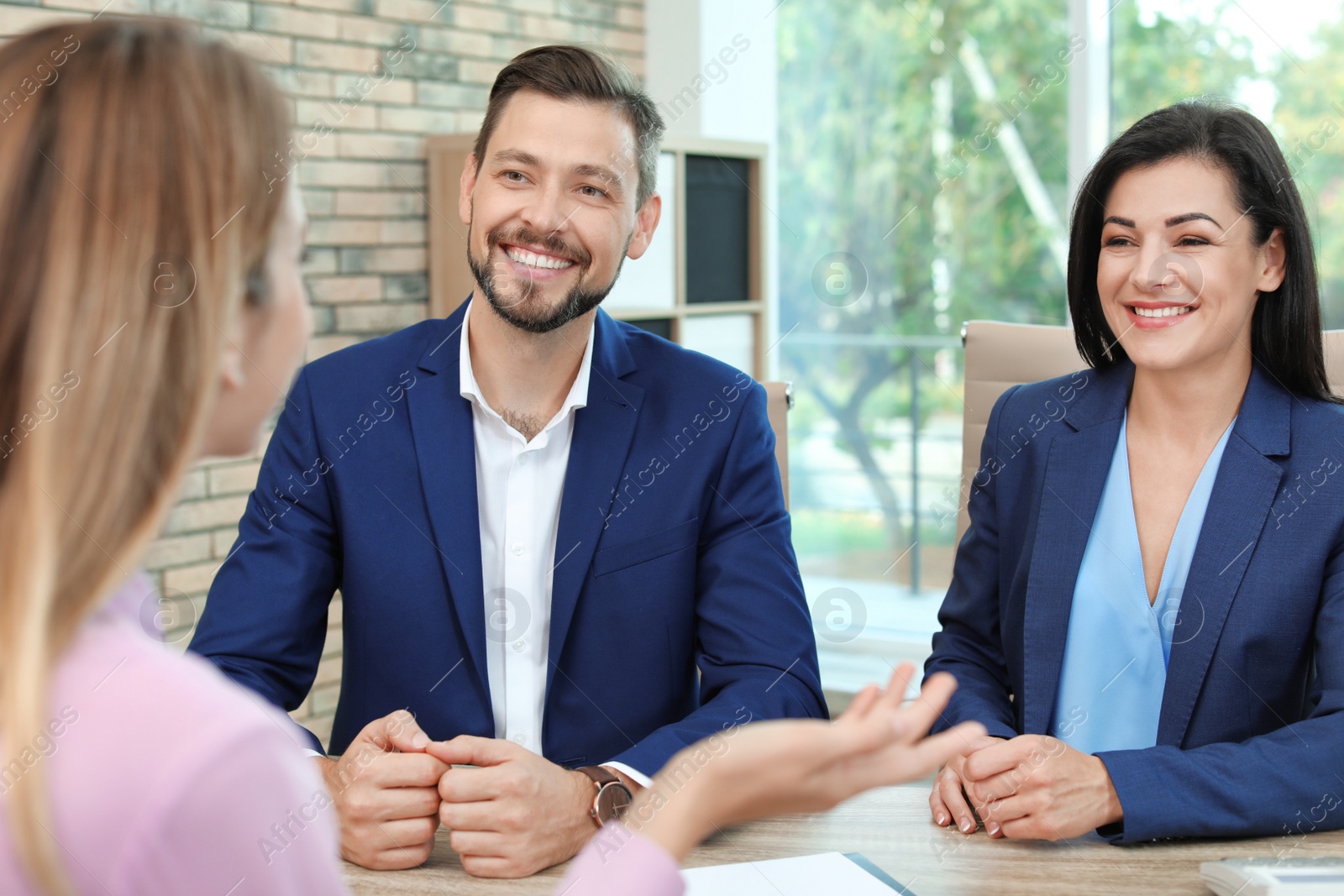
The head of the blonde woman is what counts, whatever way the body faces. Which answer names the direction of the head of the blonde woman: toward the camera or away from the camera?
away from the camera

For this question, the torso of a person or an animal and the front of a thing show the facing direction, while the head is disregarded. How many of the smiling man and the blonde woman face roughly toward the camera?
1

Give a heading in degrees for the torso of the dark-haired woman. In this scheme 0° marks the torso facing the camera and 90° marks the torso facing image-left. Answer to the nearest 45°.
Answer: approximately 45°

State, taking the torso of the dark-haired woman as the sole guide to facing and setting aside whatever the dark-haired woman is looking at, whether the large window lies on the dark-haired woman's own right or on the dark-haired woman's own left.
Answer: on the dark-haired woman's own right

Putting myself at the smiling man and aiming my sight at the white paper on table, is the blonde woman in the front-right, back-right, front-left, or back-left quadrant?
front-right

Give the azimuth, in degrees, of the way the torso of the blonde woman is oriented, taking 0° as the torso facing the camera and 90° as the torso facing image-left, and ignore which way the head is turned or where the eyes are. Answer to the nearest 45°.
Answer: approximately 225°

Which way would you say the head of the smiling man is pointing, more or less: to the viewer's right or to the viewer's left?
to the viewer's left

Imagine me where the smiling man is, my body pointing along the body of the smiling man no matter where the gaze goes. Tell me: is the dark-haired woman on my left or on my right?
on my left

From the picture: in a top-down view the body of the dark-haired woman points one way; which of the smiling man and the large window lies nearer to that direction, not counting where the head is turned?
the smiling man

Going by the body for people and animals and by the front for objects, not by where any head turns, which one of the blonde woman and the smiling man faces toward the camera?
the smiling man

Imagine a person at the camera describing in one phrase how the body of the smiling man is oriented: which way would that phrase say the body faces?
toward the camera

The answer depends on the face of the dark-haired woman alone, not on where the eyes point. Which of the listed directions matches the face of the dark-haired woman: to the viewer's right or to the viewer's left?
to the viewer's left

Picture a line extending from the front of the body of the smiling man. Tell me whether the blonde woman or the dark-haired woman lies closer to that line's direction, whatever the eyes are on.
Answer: the blonde woman
